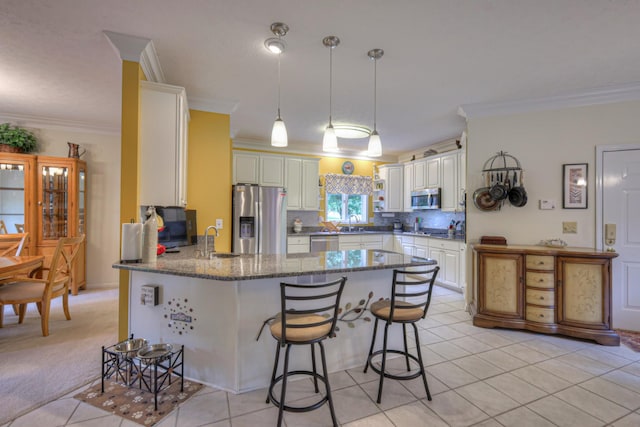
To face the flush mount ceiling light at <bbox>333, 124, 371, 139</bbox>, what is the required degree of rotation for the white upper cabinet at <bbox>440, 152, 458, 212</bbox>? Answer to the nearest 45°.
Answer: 0° — it already faces it

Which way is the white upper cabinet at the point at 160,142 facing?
to the viewer's right

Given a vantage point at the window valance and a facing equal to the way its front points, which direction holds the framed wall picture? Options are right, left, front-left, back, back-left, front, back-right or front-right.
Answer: front-left

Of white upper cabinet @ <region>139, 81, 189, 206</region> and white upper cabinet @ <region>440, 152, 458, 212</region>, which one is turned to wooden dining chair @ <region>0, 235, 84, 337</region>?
white upper cabinet @ <region>440, 152, 458, 212</region>

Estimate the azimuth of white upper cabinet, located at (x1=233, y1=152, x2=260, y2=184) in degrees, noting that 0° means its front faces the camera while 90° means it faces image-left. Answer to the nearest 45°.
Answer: approximately 0°

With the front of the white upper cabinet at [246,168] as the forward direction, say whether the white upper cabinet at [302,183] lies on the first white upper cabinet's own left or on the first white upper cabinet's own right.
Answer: on the first white upper cabinet's own left

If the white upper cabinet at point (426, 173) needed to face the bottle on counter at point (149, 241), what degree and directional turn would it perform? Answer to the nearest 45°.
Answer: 0° — it already faces it

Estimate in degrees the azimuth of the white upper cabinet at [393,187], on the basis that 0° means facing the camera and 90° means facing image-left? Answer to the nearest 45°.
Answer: approximately 0°

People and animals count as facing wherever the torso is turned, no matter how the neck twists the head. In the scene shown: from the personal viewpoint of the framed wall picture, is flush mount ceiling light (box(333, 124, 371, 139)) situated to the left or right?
on its right
